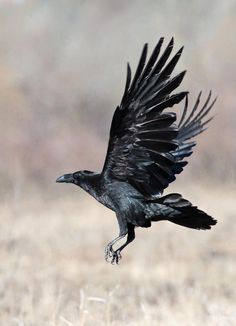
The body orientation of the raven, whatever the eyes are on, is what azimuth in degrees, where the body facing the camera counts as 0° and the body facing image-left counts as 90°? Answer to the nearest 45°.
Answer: approximately 90°
